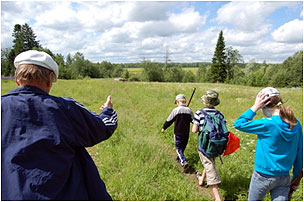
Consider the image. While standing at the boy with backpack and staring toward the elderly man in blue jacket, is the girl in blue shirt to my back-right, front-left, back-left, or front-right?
front-left

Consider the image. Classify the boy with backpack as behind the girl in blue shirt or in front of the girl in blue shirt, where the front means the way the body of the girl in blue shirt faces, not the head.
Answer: in front

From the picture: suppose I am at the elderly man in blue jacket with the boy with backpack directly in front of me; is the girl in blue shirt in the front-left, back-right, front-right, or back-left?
front-right

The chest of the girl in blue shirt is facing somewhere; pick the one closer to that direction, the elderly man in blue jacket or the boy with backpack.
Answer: the boy with backpack

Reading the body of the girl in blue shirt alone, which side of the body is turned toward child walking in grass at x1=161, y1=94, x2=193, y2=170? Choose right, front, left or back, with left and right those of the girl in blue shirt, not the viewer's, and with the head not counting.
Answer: front

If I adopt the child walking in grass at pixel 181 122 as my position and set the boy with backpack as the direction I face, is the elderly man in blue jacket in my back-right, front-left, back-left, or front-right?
front-right

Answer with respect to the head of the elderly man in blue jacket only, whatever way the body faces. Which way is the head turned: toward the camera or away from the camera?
away from the camera

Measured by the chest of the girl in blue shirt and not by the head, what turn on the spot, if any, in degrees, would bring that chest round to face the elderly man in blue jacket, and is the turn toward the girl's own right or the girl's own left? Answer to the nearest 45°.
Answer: approximately 90° to the girl's own left

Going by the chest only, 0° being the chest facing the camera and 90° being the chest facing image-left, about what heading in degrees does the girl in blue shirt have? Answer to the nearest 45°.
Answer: approximately 135°

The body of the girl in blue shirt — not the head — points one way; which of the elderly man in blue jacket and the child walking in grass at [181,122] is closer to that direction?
the child walking in grass
